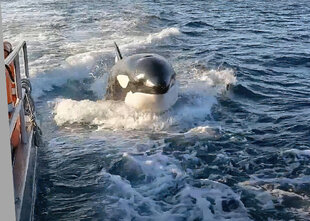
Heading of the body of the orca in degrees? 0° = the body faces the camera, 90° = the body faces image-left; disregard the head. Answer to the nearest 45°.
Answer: approximately 315°
